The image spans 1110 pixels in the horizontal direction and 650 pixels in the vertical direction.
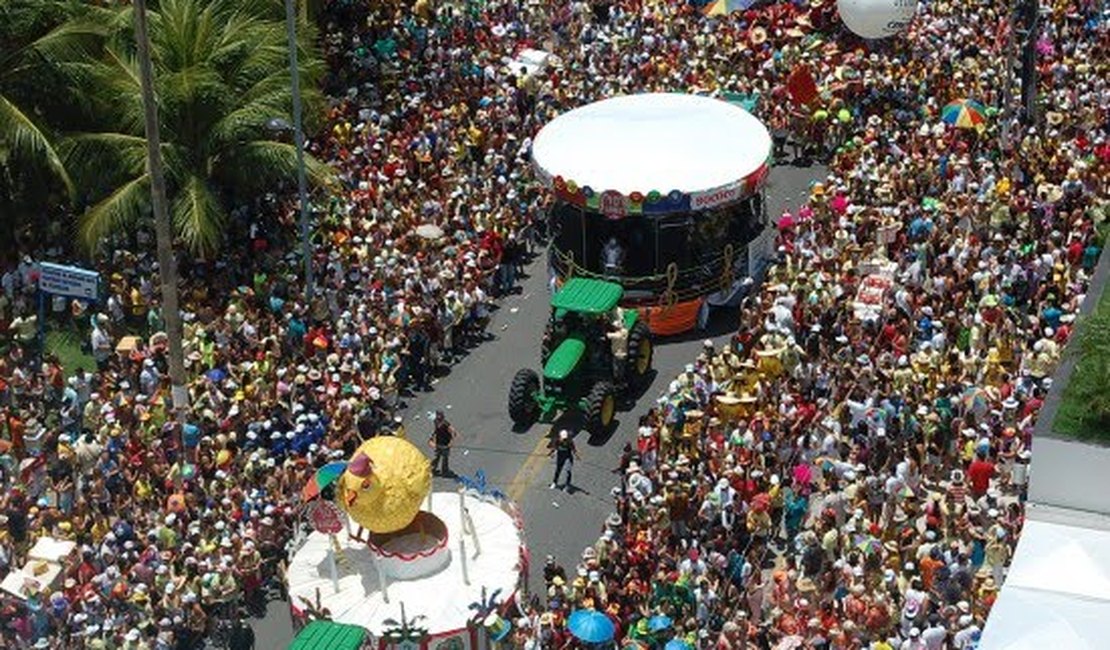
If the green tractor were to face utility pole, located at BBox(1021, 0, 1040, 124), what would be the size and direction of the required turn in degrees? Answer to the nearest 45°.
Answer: approximately 180°

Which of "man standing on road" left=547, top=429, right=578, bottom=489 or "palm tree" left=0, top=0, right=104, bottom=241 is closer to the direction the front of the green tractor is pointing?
the man standing on road

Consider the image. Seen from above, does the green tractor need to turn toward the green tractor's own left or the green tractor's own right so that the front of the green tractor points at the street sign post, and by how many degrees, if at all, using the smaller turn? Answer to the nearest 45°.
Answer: approximately 45° to the green tractor's own right

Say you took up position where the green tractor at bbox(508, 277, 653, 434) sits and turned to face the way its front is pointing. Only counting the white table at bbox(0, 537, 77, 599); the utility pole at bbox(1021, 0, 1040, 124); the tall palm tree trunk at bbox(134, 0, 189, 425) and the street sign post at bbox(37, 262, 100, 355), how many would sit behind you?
1

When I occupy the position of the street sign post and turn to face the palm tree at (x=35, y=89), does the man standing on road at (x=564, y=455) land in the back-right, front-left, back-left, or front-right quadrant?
back-right

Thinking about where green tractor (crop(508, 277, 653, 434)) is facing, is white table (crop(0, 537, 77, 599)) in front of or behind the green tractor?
in front

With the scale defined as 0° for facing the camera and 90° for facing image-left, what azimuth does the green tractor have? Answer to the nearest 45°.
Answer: approximately 45°

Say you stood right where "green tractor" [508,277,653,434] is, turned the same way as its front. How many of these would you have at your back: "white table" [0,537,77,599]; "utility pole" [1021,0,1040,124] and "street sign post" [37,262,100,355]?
1

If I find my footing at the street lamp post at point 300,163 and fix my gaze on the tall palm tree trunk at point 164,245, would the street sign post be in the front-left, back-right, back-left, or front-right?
front-right

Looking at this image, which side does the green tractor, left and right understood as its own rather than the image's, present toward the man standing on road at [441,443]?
front

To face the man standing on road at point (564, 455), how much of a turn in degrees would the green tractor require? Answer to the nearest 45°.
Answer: approximately 45° to its left

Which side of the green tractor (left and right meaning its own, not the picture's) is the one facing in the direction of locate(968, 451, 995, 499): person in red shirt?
left
